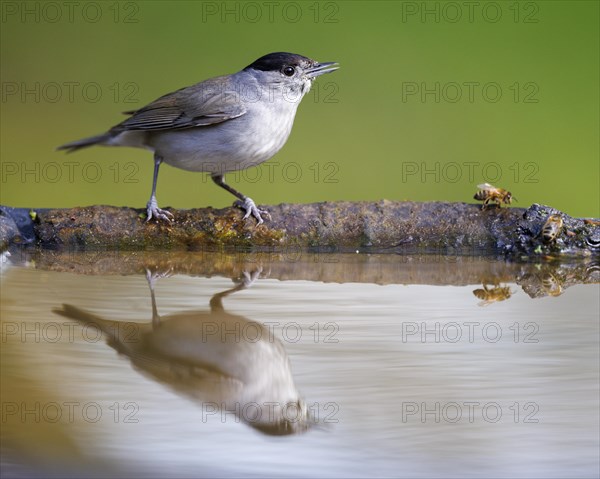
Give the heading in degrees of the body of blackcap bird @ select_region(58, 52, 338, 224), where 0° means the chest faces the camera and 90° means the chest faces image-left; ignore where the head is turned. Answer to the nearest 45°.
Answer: approximately 270°
